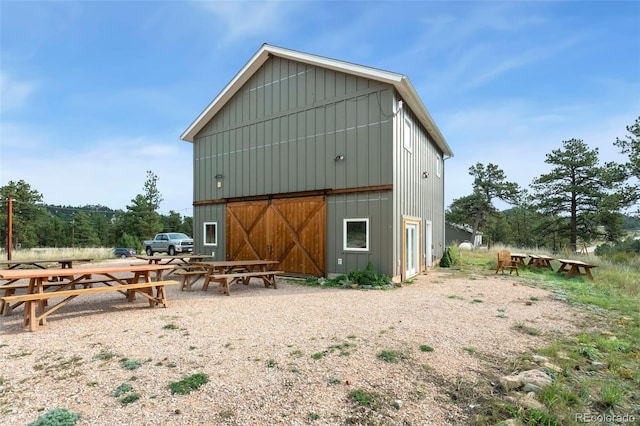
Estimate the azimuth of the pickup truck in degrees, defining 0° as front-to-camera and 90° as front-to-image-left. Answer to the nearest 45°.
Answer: approximately 315°

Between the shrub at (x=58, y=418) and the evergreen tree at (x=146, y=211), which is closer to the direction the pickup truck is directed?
the shrub

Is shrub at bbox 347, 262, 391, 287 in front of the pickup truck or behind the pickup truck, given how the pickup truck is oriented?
in front

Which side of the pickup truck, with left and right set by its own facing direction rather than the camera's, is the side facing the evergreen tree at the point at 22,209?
back

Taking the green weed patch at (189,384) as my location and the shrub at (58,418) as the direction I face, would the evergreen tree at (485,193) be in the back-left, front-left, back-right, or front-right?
back-right

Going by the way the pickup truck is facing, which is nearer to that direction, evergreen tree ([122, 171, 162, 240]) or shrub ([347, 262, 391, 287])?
the shrub

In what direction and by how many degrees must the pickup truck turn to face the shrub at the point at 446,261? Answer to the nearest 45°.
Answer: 0° — it already faces it

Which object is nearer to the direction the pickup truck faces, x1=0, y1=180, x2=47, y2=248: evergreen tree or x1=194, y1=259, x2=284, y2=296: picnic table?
the picnic table

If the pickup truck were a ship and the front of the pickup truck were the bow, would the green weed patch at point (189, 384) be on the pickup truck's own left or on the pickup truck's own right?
on the pickup truck's own right

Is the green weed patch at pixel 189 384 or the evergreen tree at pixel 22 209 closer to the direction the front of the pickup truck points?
the green weed patch
